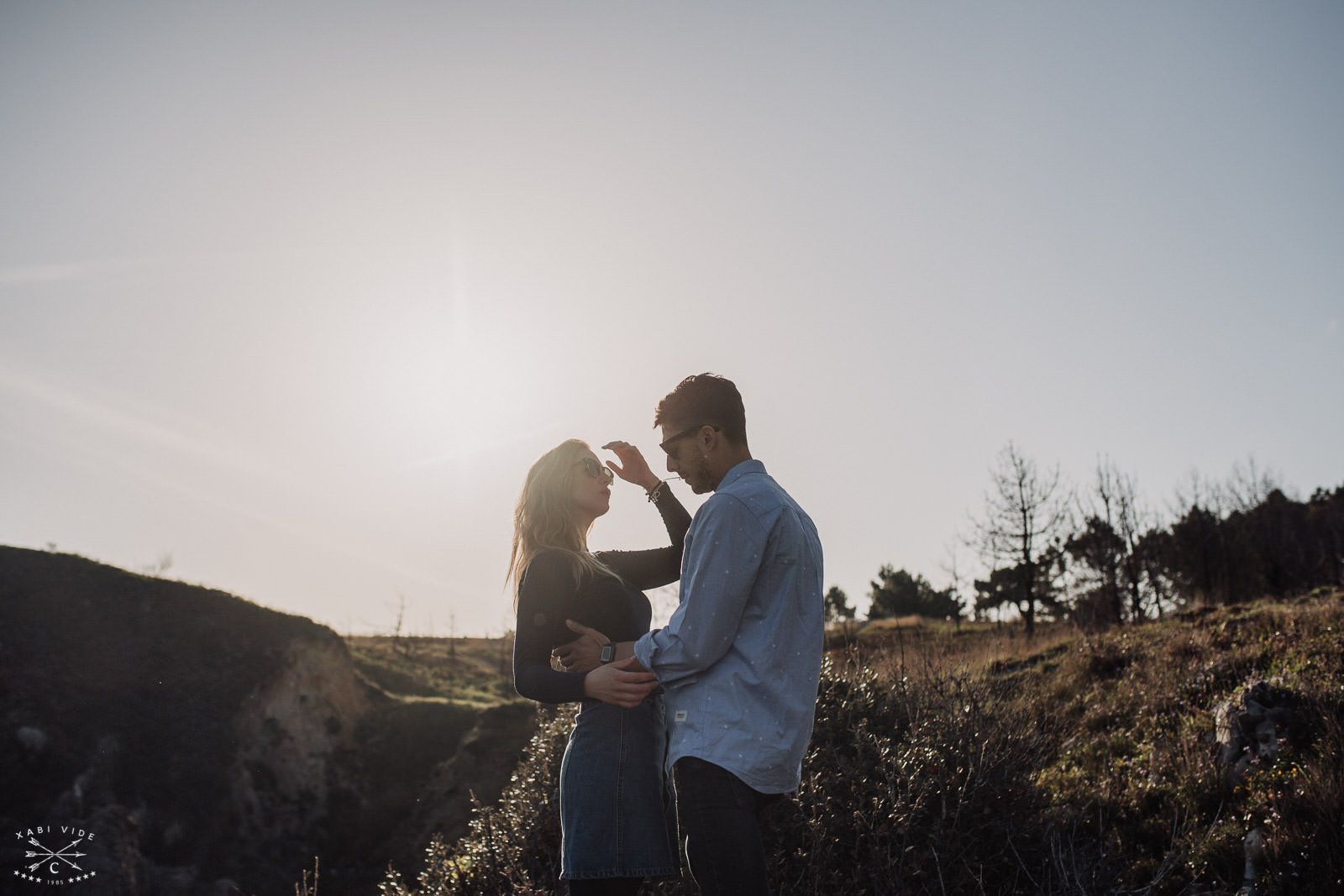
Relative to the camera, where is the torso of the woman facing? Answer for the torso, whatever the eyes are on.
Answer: to the viewer's right

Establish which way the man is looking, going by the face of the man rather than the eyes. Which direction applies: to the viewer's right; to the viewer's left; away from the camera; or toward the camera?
to the viewer's left
